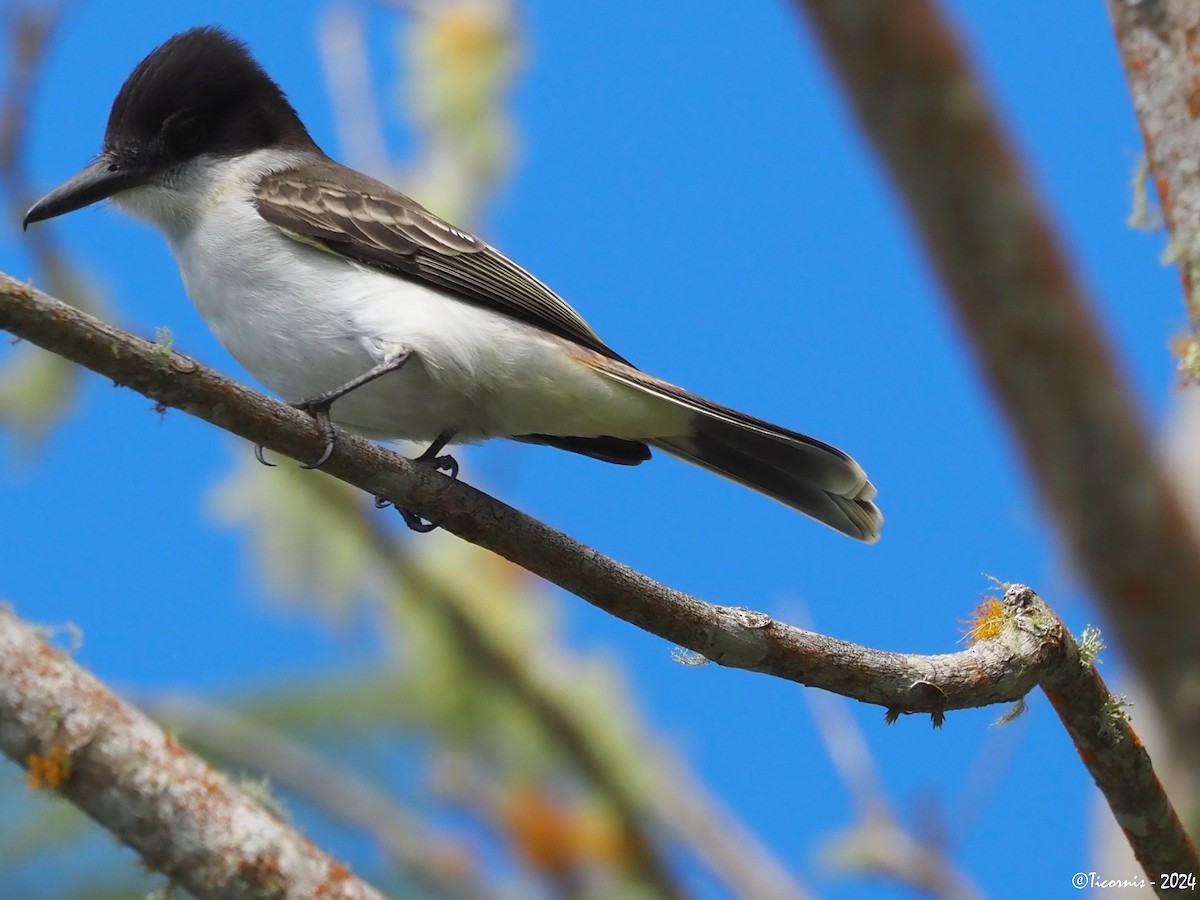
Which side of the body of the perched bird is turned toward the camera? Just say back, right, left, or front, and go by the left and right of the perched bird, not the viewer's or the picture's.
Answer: left
